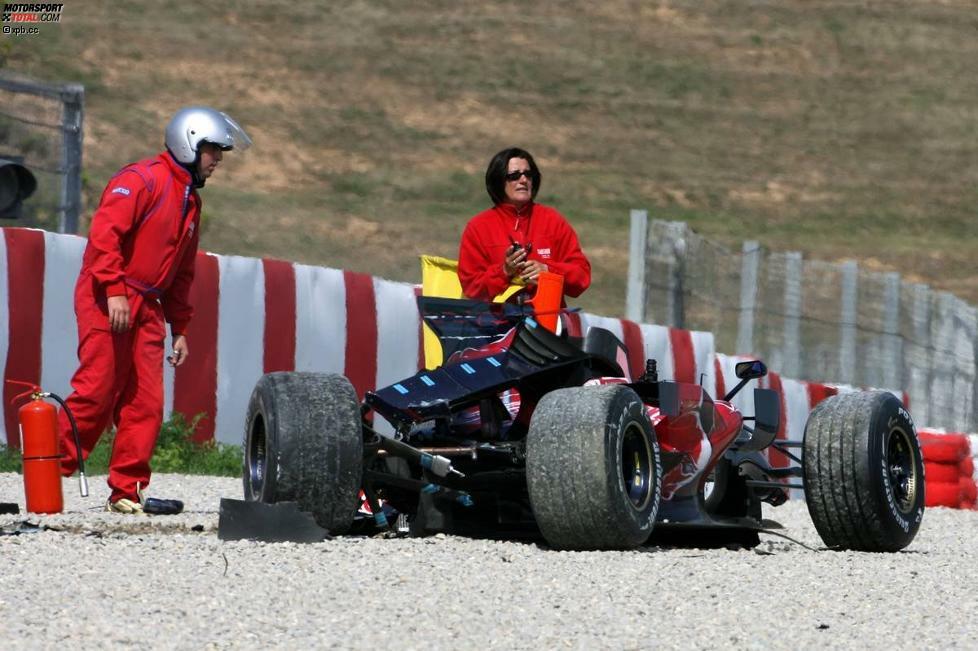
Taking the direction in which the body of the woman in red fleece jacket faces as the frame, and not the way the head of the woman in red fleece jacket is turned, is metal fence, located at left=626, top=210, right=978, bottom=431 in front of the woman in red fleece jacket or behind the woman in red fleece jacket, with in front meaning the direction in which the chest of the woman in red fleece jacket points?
behind

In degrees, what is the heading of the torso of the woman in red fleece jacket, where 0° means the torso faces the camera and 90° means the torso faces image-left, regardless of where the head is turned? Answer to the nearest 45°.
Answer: approximately 0°

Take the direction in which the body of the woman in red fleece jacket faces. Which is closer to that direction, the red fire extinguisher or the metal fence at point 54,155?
the red fire extinguisher

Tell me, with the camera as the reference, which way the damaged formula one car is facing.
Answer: facing away from the viewer and to the right of the viewer

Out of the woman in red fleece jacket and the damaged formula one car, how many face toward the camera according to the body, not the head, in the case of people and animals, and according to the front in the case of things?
1

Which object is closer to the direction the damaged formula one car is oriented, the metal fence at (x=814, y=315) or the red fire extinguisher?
the metal fence

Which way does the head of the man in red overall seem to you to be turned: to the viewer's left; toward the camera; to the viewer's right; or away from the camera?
to the viewer's right

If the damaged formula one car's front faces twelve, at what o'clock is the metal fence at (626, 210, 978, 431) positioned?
The metal fence is roughly at 11 o'clock from the damaged formula one car.
